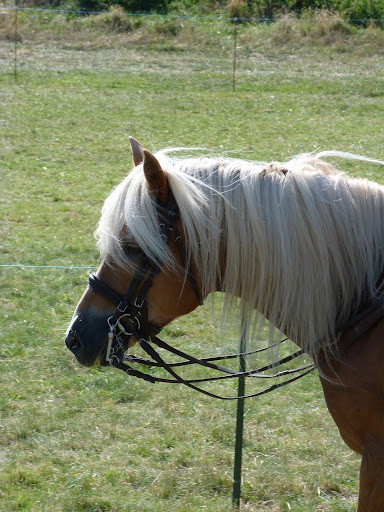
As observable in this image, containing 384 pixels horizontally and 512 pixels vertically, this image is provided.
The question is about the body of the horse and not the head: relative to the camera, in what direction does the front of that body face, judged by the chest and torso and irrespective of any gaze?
to the viewer's left
